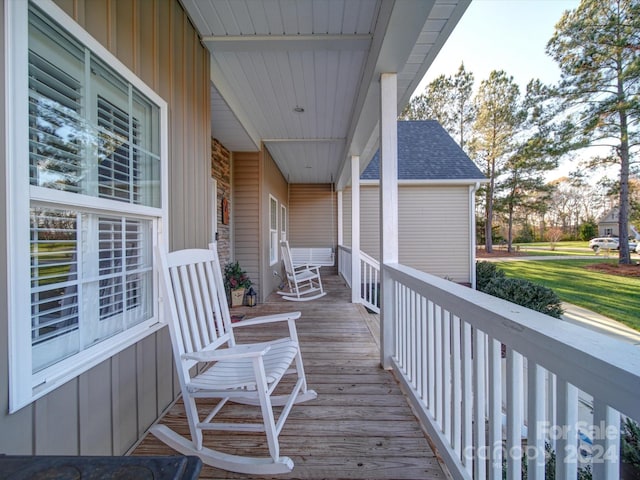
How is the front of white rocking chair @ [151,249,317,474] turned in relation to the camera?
facing the viewer and to the right of the viewer

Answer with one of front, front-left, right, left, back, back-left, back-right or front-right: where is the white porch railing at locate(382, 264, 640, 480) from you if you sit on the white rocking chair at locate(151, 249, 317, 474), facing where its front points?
front

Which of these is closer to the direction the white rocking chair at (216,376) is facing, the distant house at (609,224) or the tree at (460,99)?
the distant house

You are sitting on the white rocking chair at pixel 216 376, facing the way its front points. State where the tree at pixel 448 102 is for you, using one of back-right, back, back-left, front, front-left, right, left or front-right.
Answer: left

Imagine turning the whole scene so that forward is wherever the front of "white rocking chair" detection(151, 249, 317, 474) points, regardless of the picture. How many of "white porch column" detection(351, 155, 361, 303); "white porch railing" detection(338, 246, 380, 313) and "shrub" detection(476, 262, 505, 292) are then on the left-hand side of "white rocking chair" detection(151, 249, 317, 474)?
3

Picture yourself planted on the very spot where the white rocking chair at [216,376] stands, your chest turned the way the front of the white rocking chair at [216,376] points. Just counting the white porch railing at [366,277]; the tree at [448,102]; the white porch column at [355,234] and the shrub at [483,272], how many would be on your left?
4

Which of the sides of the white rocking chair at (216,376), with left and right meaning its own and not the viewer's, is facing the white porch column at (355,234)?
left

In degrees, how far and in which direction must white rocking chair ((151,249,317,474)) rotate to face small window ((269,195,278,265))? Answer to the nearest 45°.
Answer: approximately 135° to its left

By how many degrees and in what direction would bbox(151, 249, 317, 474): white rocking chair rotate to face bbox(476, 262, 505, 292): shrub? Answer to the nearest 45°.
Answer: approximately 90° to its left

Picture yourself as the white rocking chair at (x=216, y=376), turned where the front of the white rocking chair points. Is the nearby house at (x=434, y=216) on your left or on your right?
on your left

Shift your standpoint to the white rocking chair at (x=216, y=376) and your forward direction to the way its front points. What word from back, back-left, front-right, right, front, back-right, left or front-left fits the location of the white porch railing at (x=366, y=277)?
left

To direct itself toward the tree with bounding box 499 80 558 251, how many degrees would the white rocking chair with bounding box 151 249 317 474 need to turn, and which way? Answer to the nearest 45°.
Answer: approximately 45° to its left

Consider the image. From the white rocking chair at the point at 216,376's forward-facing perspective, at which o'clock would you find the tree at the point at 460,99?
The tree is roughly at 9 o'clock from the white rocking chair.

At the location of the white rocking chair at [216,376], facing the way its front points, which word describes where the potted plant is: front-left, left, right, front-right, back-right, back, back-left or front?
back-left
